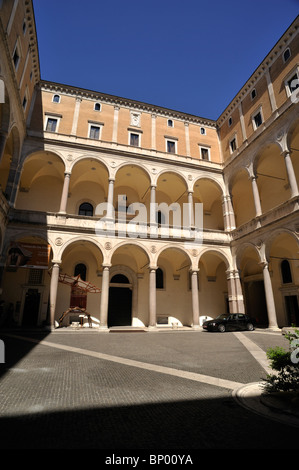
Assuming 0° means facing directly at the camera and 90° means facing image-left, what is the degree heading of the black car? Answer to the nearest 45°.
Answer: approximately 45°

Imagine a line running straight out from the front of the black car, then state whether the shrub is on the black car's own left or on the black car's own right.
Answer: on the black car's own left

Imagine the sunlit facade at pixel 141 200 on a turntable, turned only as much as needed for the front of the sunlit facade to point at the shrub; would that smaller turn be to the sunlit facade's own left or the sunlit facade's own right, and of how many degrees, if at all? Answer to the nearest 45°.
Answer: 0° — it already faces it

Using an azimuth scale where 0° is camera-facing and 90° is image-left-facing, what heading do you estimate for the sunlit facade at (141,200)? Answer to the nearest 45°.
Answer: approximately 0°
